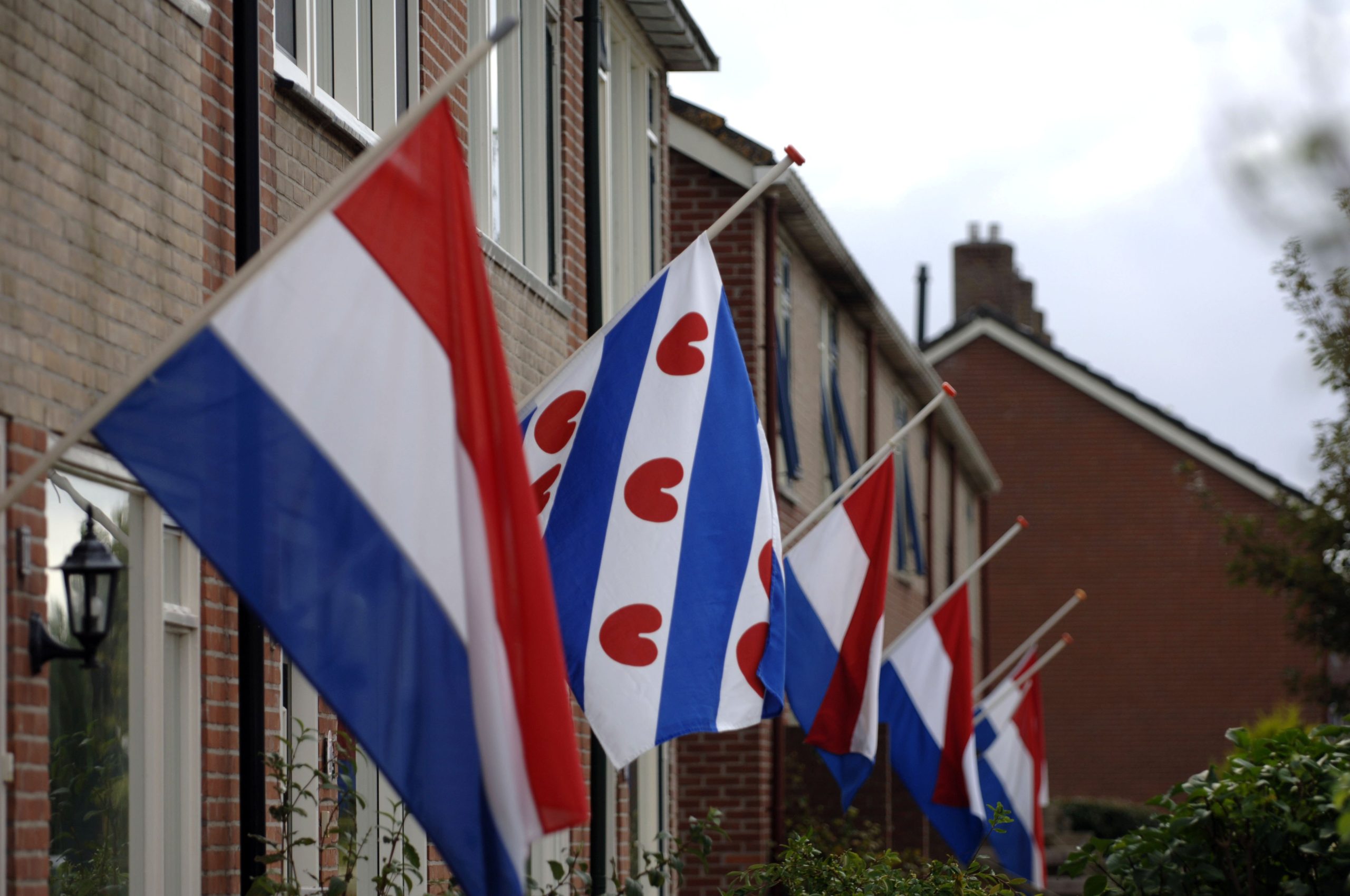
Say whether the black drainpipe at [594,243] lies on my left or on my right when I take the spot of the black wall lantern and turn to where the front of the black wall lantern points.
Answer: on my left

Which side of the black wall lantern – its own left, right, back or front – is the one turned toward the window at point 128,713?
left

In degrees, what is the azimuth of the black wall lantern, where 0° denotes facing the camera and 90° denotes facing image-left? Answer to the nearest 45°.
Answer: approximately 270°
